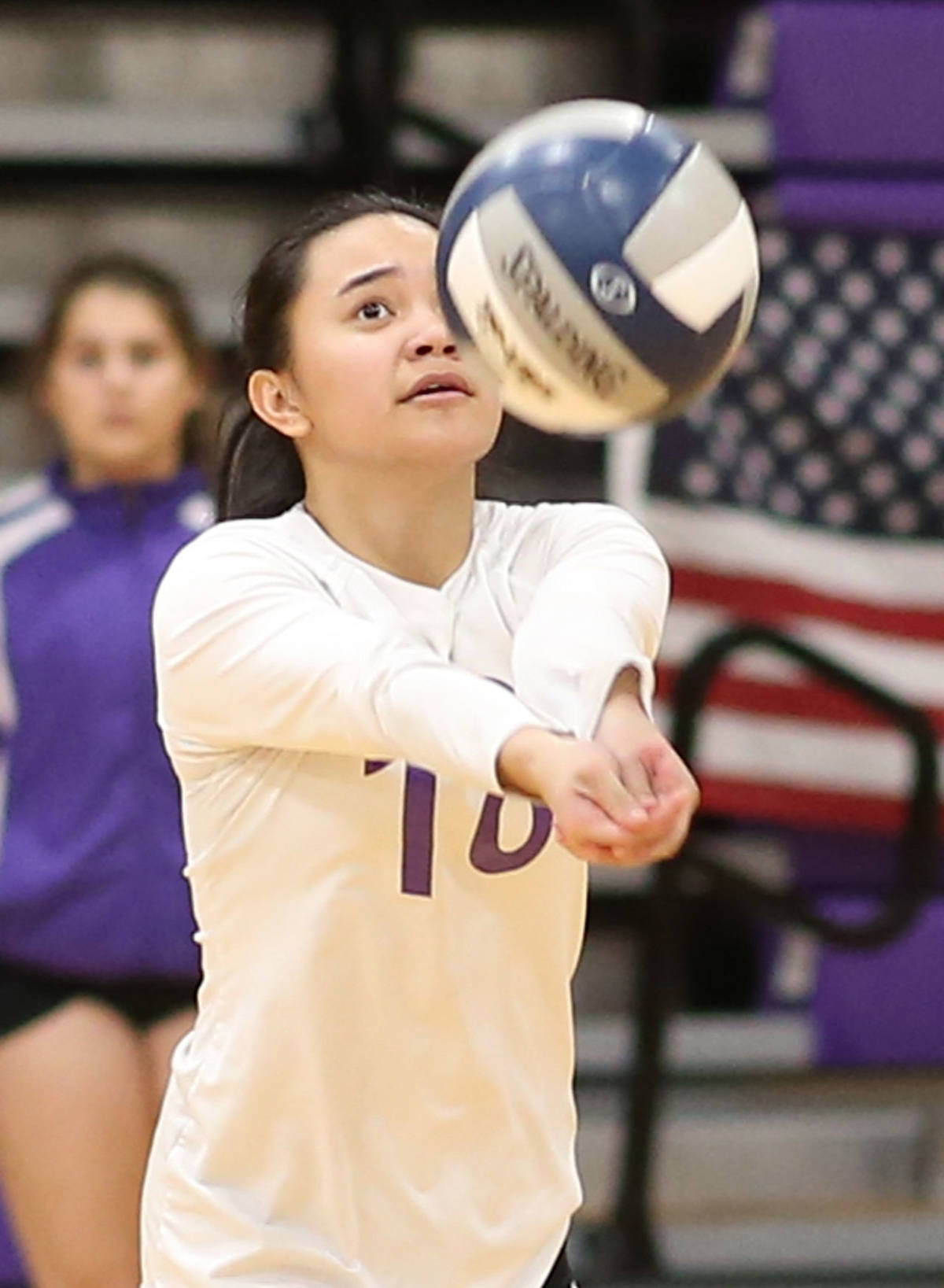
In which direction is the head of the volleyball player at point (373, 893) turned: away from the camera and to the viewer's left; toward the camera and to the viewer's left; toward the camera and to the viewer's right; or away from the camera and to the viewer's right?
toward the camera and to the viewer's right

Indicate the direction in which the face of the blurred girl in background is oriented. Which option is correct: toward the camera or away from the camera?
toward the camera

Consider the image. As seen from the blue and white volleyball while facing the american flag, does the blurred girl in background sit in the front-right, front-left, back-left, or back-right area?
front-left

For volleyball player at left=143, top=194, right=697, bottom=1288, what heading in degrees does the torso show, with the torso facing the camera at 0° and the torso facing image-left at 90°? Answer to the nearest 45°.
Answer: approximately 315°

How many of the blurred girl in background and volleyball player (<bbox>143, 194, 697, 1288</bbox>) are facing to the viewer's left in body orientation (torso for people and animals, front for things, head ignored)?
0

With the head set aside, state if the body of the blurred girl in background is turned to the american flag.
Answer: no

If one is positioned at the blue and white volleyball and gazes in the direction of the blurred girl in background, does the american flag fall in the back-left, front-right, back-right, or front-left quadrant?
front-right

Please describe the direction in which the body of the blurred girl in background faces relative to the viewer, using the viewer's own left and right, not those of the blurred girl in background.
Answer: facing the viewer

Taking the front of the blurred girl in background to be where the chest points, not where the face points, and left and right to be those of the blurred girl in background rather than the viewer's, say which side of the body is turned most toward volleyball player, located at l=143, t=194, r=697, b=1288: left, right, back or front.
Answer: front
